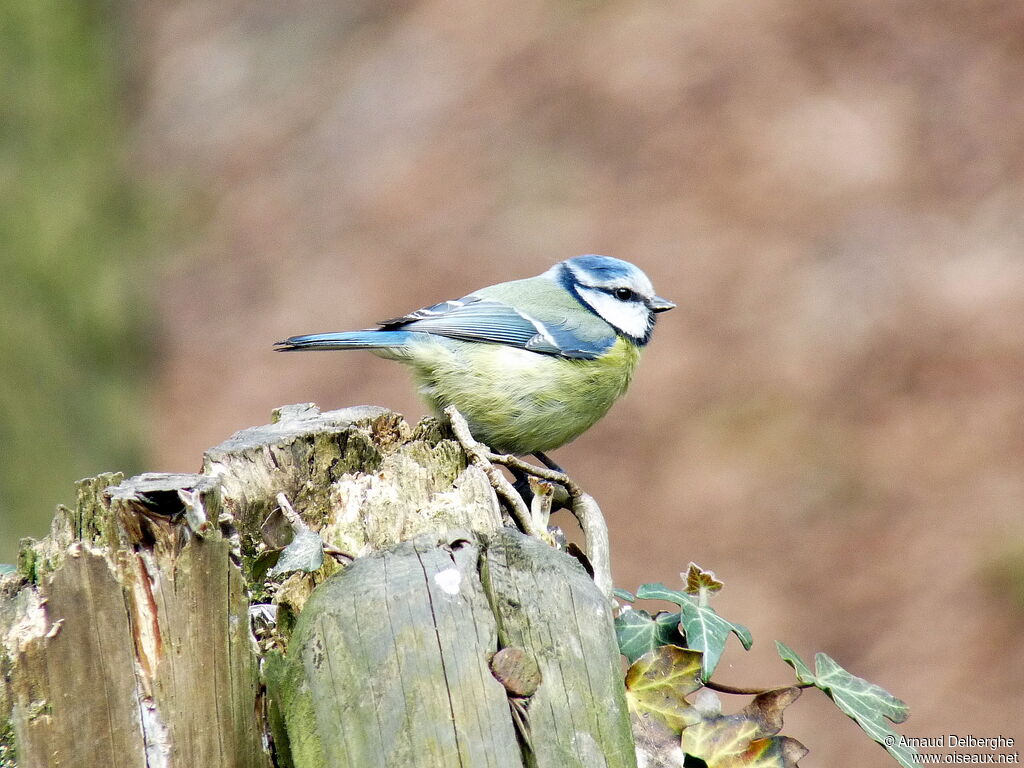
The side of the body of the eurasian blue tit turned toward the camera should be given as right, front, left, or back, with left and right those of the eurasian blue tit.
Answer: right
